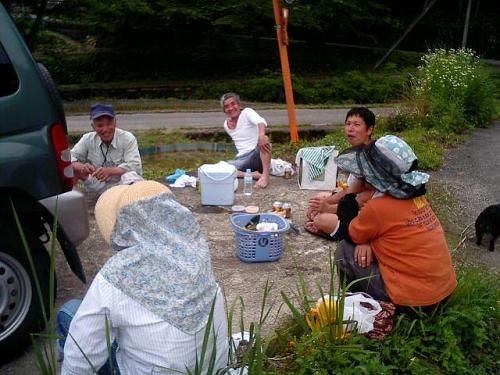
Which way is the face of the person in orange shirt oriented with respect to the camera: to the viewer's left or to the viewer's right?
to the viewer's left

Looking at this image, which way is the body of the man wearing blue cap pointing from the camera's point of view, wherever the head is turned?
toward the camera

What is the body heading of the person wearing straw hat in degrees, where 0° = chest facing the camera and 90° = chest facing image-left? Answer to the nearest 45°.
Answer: approximately 135°

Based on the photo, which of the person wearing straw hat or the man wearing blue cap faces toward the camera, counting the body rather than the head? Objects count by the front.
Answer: the man wearing blue cap

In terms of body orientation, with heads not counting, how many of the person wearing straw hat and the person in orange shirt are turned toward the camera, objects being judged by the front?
0

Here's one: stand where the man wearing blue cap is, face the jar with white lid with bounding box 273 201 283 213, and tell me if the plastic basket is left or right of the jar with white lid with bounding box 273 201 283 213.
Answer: right

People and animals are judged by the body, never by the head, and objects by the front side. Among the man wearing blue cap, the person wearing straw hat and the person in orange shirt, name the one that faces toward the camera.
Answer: the man wearing blue cap

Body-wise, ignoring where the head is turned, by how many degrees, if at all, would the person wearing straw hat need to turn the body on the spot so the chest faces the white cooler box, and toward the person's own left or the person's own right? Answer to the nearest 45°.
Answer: approximately 45° to the person's own right

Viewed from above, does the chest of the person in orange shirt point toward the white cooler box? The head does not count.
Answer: yes

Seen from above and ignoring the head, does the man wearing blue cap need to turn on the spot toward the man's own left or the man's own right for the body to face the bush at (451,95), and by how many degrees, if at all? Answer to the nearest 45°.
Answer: approximately 135° to the man's own left

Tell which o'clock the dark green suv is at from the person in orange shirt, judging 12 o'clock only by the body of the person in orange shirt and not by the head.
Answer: The dark green suv is roughly at 10 o'clock from the person in orange shirt.

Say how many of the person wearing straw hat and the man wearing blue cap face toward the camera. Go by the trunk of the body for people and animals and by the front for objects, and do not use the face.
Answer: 1

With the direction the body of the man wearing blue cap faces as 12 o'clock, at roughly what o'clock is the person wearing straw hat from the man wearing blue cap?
The person wearing straw hat is roughly at 12 o'clock from the man wearing blue cap.

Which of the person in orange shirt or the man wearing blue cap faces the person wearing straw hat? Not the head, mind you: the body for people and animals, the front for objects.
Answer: the man wearing blue cap

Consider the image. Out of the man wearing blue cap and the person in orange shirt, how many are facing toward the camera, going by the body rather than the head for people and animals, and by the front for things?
1

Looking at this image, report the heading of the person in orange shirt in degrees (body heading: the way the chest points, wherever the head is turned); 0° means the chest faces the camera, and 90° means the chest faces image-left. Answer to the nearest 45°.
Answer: approximately 135°
